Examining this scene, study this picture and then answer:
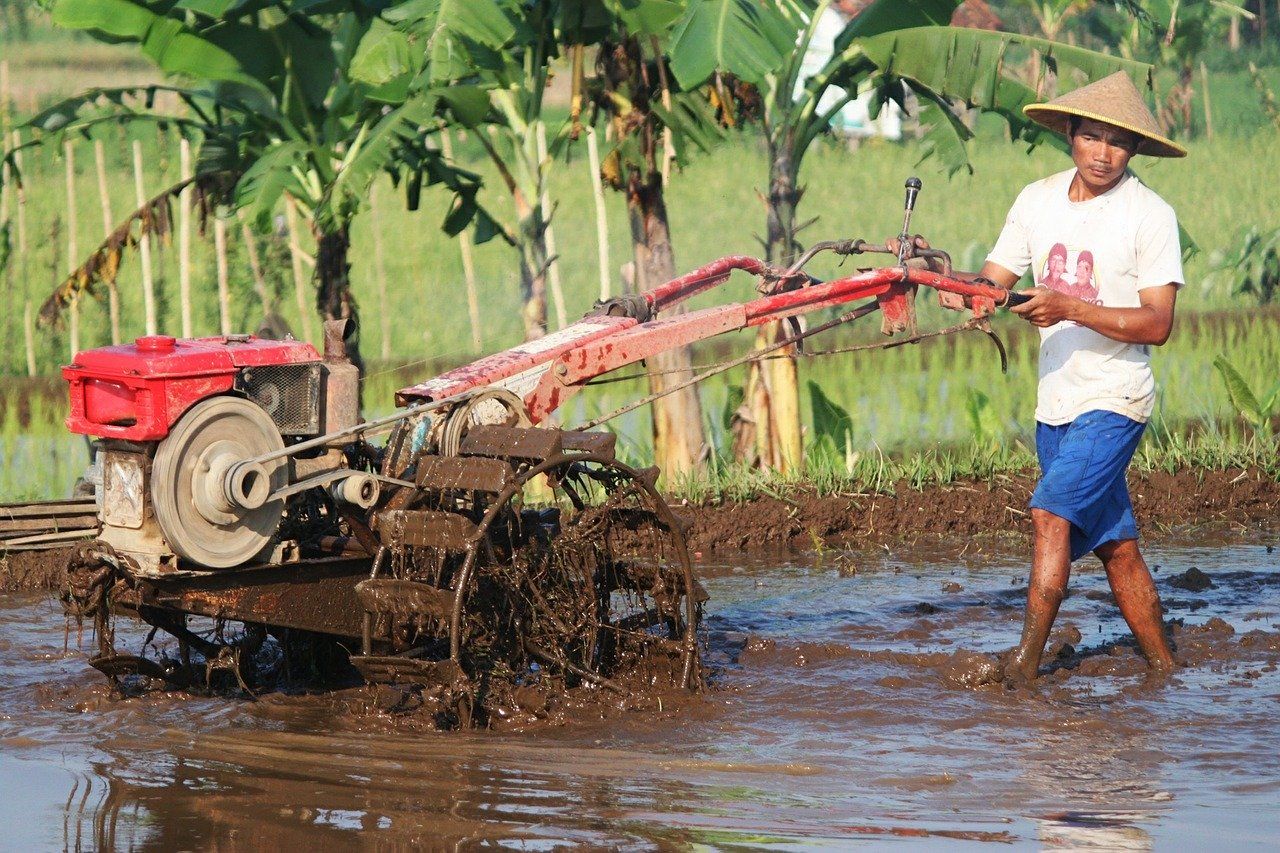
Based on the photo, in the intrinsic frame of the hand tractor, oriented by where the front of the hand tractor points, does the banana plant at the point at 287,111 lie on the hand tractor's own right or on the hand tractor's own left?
on the hand tractor's own right

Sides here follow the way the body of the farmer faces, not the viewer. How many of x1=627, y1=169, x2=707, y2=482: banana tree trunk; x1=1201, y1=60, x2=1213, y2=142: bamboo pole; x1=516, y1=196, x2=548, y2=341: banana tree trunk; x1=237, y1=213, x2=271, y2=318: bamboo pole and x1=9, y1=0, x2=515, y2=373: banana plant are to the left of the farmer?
0

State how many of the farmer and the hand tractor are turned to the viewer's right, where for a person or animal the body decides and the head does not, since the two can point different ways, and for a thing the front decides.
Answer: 0

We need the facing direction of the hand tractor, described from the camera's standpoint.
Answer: facing the viewer and to the left of the viewer

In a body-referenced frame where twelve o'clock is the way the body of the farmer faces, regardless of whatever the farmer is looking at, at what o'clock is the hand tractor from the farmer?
The hand tractor is roughly at 1 o'clock from the farmer.

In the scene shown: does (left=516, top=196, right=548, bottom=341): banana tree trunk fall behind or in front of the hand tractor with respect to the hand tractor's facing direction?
behind

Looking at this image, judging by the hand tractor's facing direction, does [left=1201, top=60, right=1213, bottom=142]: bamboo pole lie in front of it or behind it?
behind

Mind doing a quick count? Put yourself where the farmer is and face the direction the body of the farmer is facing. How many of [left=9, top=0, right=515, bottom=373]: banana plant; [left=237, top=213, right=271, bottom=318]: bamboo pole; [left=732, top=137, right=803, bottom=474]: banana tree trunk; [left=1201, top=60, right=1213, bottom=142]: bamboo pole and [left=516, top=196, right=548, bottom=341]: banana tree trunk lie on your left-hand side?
0

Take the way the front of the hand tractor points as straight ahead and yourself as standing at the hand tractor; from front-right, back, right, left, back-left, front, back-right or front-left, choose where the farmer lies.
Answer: back-left

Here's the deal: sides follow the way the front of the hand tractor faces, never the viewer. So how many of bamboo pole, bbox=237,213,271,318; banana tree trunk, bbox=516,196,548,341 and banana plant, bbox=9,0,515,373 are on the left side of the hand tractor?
0

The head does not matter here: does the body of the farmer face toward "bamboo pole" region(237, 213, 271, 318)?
no

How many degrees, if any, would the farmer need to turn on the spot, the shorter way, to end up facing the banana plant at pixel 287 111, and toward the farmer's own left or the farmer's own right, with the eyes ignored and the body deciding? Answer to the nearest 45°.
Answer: approximately 90° to the farmer's own right

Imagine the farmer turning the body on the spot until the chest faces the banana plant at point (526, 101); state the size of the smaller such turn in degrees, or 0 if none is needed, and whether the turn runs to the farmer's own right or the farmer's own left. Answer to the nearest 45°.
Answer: approximately 90° to the farmer's own right

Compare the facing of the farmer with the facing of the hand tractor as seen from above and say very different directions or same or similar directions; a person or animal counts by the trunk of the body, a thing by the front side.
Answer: same or similar directions

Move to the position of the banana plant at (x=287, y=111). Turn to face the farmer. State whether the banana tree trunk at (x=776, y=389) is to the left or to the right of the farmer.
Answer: left

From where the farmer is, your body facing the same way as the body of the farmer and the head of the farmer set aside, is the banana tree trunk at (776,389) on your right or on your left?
on your right

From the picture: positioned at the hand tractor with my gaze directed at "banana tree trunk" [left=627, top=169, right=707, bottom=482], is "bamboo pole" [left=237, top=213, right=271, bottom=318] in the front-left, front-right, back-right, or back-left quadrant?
front-left

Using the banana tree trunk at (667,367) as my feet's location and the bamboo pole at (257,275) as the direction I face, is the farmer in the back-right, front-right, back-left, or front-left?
back-left

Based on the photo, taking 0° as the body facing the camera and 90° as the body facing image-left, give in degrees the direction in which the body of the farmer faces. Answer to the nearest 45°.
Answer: approximately 45°

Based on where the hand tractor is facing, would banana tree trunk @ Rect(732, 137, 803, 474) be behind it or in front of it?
behind

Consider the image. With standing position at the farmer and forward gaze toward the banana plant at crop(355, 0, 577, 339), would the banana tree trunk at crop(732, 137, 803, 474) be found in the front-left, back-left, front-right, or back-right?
front-right
